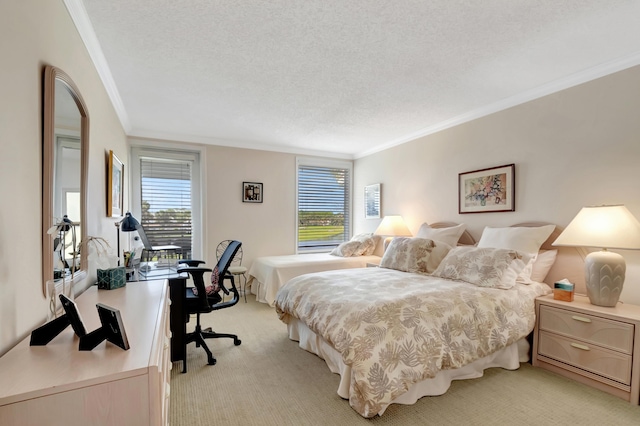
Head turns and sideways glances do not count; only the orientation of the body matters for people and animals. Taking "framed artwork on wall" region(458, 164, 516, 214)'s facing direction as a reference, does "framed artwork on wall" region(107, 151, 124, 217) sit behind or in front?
in front

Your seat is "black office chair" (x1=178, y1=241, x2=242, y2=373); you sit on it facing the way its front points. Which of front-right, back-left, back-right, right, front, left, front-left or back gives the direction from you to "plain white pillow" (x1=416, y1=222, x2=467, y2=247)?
back

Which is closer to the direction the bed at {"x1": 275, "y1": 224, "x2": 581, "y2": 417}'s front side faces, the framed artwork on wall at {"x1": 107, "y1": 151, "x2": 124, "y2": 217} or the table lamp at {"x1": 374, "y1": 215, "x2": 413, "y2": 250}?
the framed artwork on wall

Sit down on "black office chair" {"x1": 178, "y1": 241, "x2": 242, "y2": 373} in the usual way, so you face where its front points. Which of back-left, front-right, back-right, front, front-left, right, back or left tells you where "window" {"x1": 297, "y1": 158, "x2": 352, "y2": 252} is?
back-right

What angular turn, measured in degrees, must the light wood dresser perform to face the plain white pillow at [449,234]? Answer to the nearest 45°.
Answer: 0° — it already faces it

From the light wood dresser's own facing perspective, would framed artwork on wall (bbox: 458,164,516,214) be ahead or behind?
ahead

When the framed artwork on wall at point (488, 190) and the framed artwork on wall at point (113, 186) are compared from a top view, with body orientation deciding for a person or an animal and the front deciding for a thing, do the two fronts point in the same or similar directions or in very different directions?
very different directions

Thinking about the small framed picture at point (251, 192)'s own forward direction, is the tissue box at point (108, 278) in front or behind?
in front

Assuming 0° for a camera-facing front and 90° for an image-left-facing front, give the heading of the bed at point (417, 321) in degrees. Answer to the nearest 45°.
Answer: approximately 45°

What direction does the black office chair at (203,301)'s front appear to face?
to the viewer's left

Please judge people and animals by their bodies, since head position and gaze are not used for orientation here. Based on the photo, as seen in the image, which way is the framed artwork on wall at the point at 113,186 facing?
to the viewer's right

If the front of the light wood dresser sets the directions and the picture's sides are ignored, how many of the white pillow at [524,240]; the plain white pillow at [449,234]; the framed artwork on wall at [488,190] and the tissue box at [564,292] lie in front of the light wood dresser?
4

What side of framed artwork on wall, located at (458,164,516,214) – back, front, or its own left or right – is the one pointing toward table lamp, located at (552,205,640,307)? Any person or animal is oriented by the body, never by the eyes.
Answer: left

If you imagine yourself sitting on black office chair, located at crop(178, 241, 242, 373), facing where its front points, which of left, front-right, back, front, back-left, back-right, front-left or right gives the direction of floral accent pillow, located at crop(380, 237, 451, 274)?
back

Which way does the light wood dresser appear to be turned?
to the viewer's right

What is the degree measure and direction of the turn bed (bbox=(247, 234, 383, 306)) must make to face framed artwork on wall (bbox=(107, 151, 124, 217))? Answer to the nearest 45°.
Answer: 0° — it already faces it

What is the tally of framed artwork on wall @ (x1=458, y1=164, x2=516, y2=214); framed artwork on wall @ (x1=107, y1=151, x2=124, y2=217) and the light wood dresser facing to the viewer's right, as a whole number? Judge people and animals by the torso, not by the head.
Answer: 2

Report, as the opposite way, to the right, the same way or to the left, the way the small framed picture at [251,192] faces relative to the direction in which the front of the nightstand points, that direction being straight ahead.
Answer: to the left
